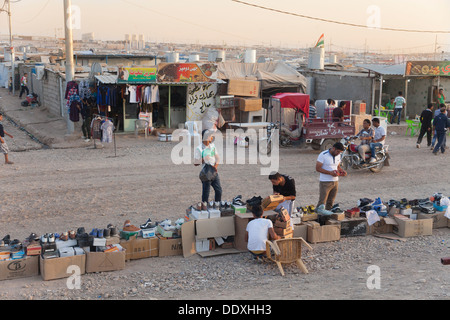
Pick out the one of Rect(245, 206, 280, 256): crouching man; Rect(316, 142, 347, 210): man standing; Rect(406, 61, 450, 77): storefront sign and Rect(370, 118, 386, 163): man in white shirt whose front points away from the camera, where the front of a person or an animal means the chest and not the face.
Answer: the crouching man

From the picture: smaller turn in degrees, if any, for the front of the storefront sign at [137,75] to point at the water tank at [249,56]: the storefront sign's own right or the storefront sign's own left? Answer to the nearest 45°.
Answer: approximately 135° to the storefront sign's own left

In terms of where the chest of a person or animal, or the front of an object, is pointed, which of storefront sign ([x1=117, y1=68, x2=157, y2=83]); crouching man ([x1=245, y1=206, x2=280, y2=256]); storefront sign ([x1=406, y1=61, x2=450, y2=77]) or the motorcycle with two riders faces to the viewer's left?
the motorcycle with two riders

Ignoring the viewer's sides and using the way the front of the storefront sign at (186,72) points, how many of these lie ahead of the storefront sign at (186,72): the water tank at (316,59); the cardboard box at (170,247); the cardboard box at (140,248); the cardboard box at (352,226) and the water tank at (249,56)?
3

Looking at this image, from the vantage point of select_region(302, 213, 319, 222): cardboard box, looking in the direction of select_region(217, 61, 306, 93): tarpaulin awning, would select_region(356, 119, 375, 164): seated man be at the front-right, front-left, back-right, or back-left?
front-right

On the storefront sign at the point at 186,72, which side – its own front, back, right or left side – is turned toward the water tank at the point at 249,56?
back

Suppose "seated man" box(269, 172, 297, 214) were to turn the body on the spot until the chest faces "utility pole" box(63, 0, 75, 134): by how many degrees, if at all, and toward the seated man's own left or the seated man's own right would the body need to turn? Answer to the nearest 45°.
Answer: approximately 90° to the seated man's own right

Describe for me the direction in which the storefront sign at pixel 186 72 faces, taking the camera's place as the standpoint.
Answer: facing the viewer

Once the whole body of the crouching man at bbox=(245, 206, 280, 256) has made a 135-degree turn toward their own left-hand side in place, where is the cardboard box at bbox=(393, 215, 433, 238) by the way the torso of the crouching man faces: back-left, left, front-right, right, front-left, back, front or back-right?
back

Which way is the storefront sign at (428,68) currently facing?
toward the camera

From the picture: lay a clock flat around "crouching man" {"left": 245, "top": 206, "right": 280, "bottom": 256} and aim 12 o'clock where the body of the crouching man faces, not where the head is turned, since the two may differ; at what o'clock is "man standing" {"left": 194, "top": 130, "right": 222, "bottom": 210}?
The man standing is roughly at 11 o'clock from the crouching man.

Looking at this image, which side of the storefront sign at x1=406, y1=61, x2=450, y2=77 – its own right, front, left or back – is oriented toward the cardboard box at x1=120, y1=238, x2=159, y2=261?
front

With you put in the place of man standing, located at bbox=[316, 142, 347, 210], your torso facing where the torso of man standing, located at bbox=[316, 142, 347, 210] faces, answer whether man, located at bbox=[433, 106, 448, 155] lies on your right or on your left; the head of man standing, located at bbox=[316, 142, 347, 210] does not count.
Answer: on your left

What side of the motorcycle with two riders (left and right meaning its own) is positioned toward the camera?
left

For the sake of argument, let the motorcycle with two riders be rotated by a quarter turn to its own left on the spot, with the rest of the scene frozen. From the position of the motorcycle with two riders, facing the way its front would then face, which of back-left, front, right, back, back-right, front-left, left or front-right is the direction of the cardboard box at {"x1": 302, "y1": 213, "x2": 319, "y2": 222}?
front

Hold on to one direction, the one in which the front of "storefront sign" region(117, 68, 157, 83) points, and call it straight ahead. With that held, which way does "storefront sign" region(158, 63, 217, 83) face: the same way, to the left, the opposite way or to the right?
the same way

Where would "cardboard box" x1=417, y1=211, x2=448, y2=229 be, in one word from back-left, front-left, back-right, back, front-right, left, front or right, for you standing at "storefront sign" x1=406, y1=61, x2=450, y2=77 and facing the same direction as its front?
front

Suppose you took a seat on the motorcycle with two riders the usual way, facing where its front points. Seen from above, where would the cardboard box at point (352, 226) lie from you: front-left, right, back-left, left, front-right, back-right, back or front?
left

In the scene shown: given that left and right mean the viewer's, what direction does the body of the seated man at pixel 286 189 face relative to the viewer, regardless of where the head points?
facing the viewer and to the left of the viewer
